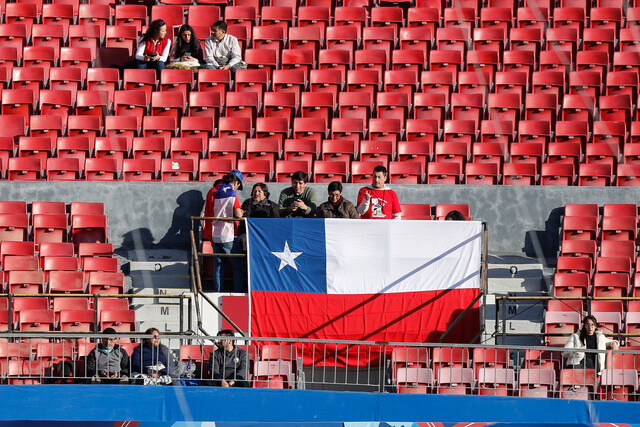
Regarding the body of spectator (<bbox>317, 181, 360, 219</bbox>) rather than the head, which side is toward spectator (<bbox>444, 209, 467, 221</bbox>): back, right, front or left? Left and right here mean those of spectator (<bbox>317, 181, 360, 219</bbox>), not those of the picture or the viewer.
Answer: left

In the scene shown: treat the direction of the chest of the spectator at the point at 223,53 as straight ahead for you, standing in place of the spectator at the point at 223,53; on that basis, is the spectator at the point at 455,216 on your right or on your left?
on your left

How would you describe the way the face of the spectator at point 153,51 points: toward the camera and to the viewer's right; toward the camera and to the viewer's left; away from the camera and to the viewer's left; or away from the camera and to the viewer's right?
toward the camera and to the viewer's right

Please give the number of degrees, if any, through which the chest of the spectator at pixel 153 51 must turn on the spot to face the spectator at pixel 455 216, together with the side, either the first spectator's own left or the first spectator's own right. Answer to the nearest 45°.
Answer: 0° — they already face them

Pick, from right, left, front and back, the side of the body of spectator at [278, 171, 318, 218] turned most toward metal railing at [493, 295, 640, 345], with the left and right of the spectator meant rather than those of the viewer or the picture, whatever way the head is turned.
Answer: left
